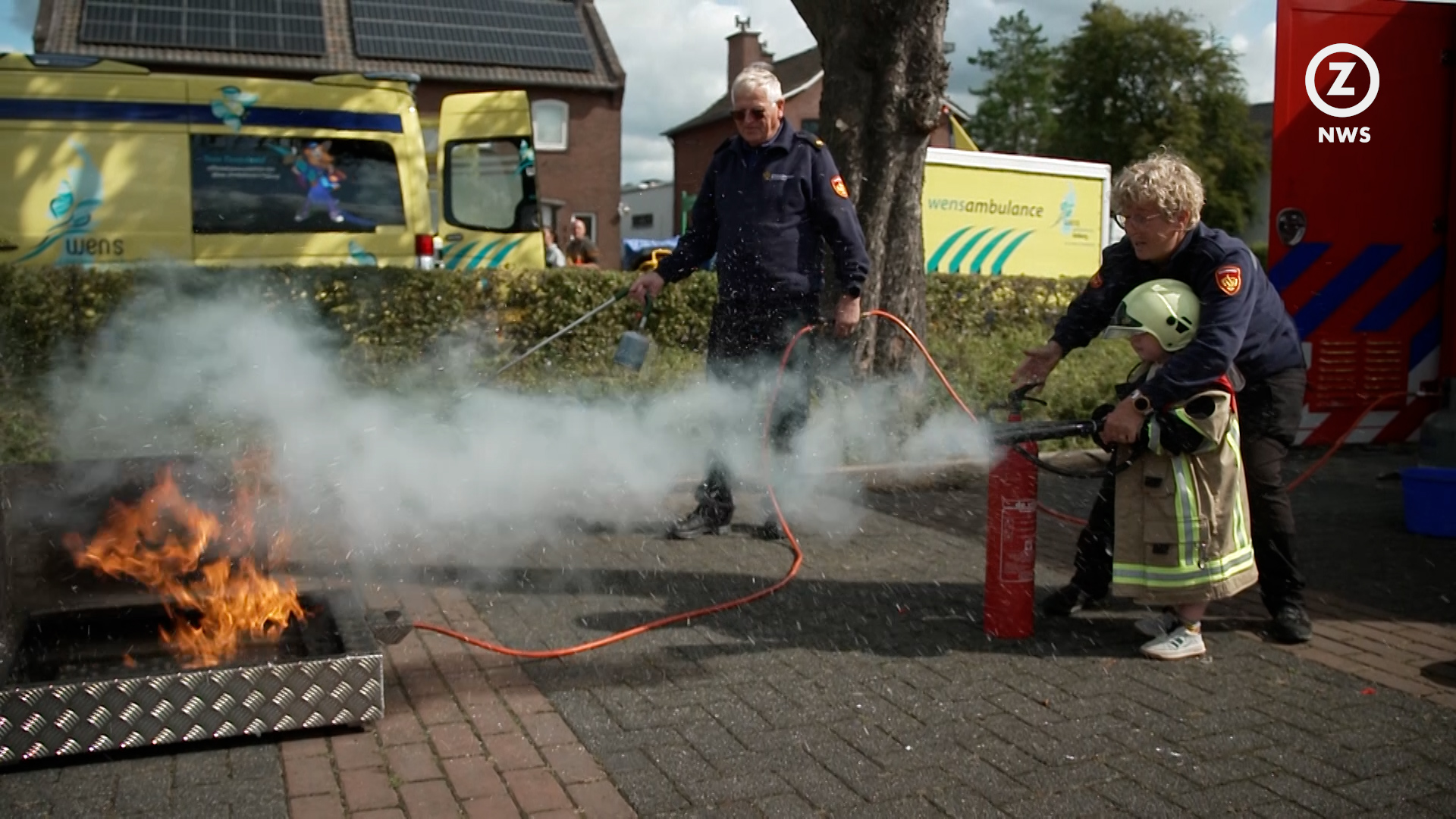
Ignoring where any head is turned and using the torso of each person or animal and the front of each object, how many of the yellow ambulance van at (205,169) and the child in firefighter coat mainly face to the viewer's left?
2

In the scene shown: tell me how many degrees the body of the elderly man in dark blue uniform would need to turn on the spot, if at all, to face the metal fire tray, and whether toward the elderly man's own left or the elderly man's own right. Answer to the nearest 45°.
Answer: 0° — they already face it

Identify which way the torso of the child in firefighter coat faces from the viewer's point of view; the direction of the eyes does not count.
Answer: to the viewer's left

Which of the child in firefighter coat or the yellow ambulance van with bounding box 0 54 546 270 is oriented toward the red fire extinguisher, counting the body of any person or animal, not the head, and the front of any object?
the child in firefighter coat

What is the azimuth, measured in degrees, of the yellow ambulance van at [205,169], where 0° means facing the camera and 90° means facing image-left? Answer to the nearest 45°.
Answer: approximately 90°

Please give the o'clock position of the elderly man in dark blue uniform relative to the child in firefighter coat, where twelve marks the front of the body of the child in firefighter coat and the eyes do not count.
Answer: The elderly man in dark blue uniform is roughly at 1 o'clock from the child in firefighter coat.

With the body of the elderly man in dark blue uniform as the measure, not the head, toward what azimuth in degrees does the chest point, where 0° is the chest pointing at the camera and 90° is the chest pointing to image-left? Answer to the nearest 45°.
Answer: approximately 45°

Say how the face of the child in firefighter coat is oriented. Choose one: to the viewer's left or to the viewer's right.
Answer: to the viewer's left
